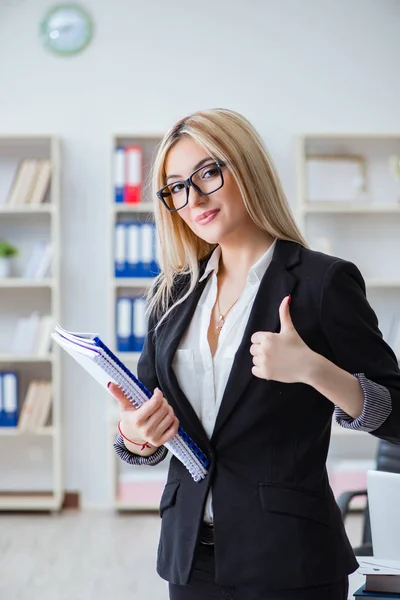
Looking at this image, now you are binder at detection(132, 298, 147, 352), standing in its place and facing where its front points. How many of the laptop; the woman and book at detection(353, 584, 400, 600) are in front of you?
3

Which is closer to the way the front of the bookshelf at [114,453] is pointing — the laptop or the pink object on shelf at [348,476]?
the laptop

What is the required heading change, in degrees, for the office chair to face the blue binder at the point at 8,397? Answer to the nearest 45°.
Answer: approximately 90° to its right

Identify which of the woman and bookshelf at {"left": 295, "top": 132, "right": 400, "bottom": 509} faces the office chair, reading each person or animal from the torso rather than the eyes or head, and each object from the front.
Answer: the bookshelf

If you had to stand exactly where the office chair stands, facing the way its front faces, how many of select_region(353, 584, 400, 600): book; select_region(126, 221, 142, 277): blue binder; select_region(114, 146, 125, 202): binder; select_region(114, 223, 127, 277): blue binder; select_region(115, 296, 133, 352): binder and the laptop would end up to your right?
4

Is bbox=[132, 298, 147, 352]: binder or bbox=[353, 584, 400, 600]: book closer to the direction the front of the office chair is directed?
the book

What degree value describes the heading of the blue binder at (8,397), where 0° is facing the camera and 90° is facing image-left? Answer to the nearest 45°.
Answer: approximately 0°

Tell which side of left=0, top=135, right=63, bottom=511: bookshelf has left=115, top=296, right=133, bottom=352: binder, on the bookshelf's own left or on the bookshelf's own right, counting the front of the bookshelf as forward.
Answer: on the bookshelf's own left
